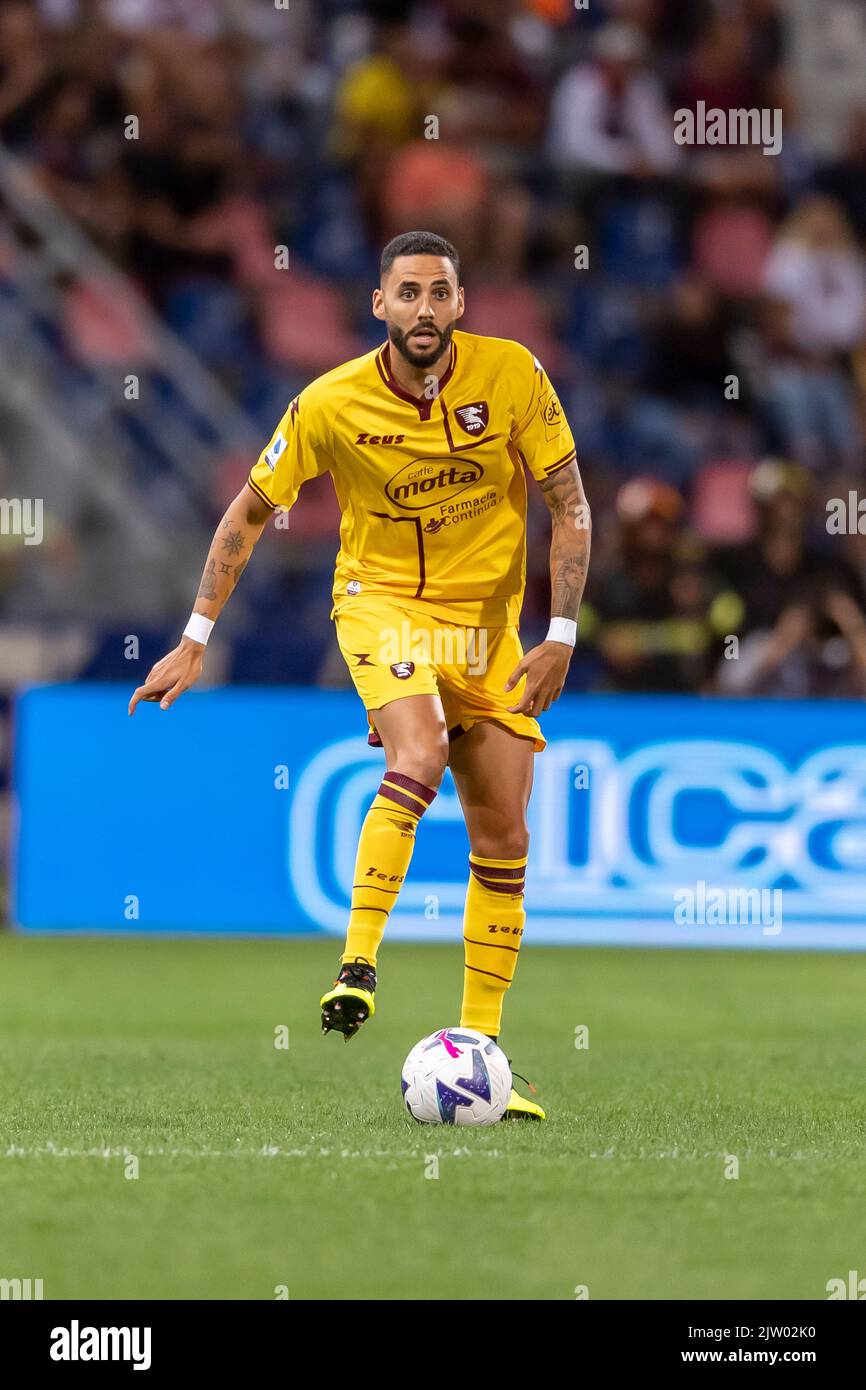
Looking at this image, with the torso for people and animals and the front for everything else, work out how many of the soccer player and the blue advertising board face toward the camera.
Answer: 2

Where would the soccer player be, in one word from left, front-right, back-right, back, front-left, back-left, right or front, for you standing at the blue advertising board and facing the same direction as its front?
front

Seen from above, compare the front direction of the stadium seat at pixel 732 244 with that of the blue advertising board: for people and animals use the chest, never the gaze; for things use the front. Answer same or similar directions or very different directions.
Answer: same or similar directions

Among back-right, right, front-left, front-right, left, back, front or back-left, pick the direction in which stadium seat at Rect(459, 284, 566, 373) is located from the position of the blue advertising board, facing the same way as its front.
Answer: back

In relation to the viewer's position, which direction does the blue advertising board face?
facing the viewer

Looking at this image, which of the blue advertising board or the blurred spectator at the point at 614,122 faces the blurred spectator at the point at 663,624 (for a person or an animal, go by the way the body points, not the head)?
the blurred spectator at the point at 614,122

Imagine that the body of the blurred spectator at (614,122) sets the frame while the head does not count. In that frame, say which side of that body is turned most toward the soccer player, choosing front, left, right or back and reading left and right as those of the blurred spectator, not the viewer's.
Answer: front

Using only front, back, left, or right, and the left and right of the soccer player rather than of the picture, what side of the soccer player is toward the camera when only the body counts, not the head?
front

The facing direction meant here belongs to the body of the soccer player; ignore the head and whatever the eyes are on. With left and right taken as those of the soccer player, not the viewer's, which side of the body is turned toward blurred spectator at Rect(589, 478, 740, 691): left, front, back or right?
back
